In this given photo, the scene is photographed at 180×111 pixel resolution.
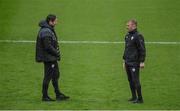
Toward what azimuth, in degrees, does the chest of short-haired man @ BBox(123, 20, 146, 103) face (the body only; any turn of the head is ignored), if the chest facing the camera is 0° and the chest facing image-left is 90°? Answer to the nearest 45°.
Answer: approximately 45°
